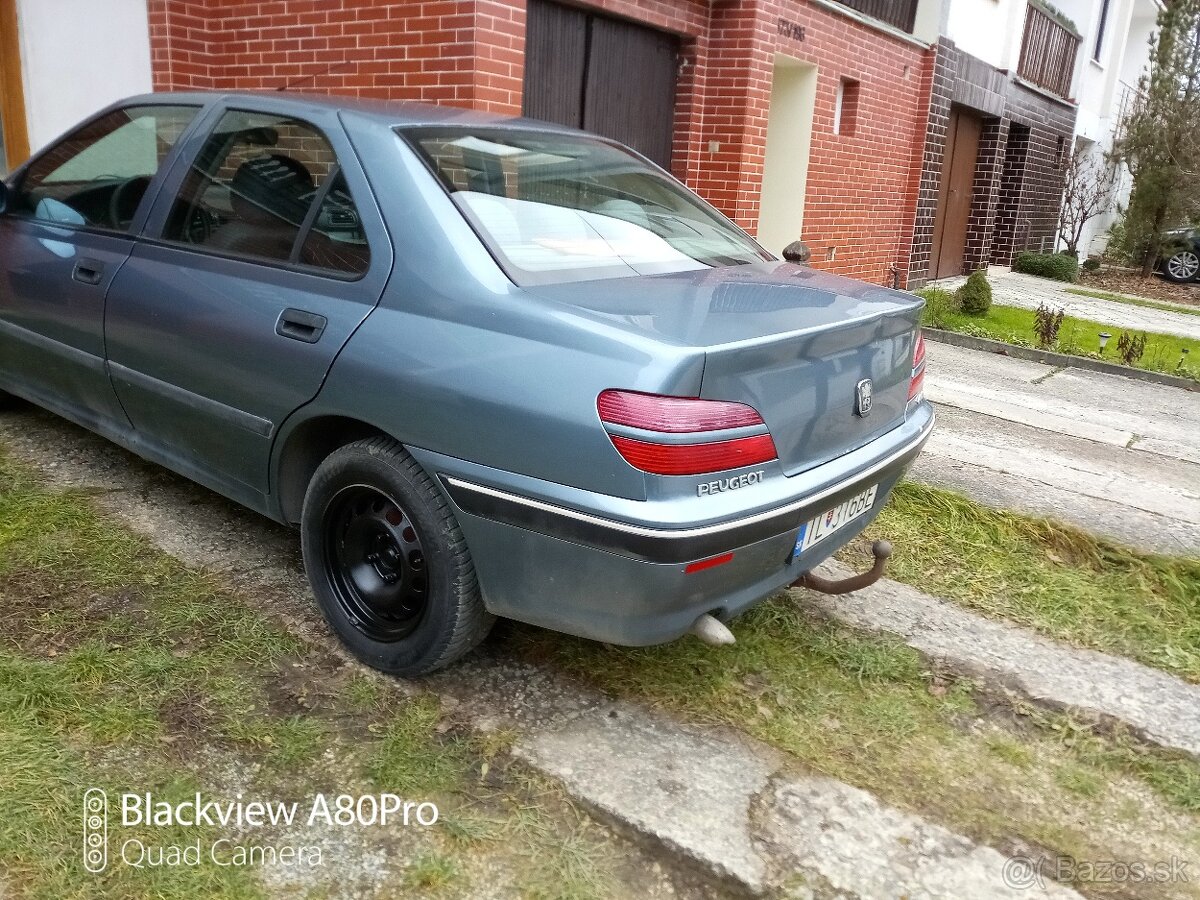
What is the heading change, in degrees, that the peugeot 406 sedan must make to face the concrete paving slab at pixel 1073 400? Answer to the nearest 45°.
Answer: approximately 90° to its right

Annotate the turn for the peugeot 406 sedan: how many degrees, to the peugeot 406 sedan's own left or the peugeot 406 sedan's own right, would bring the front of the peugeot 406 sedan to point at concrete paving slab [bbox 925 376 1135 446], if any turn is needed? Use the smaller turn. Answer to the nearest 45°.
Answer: approximately 90° to the peugeot 406 sedan's own right

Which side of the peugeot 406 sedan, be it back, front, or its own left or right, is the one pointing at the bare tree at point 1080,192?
right

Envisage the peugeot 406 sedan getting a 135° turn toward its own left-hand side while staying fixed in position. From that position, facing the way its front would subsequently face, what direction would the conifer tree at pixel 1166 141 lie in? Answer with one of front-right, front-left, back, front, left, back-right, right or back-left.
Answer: back-left

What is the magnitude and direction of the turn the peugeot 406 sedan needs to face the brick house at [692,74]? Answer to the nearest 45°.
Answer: approximately 45° to its right

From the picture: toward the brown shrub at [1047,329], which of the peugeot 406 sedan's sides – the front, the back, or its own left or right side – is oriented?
right

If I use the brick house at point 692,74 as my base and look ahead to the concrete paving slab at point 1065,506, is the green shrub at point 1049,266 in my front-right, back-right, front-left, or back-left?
back-left

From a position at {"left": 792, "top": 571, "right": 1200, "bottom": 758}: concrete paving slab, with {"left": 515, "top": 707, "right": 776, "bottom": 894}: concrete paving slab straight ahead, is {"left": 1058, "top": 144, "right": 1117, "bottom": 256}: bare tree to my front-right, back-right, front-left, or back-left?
back-right

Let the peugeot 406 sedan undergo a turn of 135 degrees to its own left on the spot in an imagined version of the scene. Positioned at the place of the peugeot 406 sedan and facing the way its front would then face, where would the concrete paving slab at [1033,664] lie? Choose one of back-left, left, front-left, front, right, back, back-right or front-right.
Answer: left

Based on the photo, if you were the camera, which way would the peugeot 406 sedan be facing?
facing away from the viewer and to the left of the viewer
